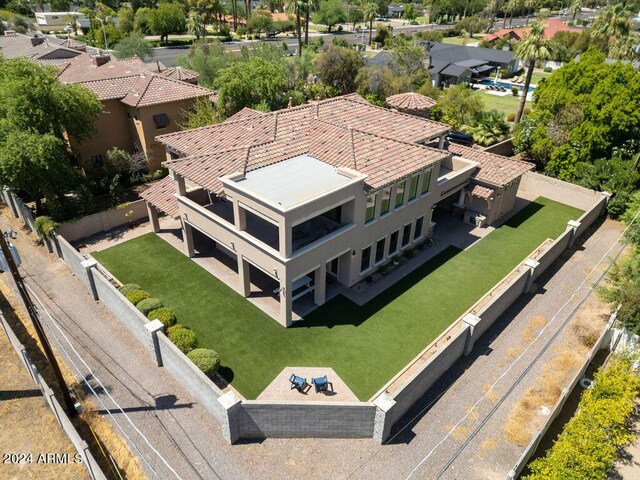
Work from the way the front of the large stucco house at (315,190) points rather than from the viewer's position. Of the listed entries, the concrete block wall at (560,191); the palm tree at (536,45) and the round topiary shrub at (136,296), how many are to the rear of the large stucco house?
1

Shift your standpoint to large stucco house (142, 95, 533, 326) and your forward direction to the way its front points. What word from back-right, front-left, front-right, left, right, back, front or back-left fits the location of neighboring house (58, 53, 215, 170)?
left

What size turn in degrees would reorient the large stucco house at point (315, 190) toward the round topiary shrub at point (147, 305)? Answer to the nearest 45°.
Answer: approximately 180°

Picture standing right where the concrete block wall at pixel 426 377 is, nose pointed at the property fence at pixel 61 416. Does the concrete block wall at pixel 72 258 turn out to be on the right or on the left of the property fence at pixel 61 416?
right

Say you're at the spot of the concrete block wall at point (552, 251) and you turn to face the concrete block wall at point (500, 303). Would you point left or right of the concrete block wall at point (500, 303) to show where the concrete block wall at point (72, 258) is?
right

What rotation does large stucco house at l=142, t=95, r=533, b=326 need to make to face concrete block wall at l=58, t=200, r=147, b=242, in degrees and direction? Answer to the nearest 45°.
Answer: approximately 135° to its left

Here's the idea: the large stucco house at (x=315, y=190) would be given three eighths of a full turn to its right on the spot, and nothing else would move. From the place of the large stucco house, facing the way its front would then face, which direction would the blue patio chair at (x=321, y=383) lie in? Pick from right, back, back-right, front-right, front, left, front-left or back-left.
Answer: front

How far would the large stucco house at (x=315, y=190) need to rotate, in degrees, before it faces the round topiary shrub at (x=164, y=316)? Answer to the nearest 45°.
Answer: approximately 180°
